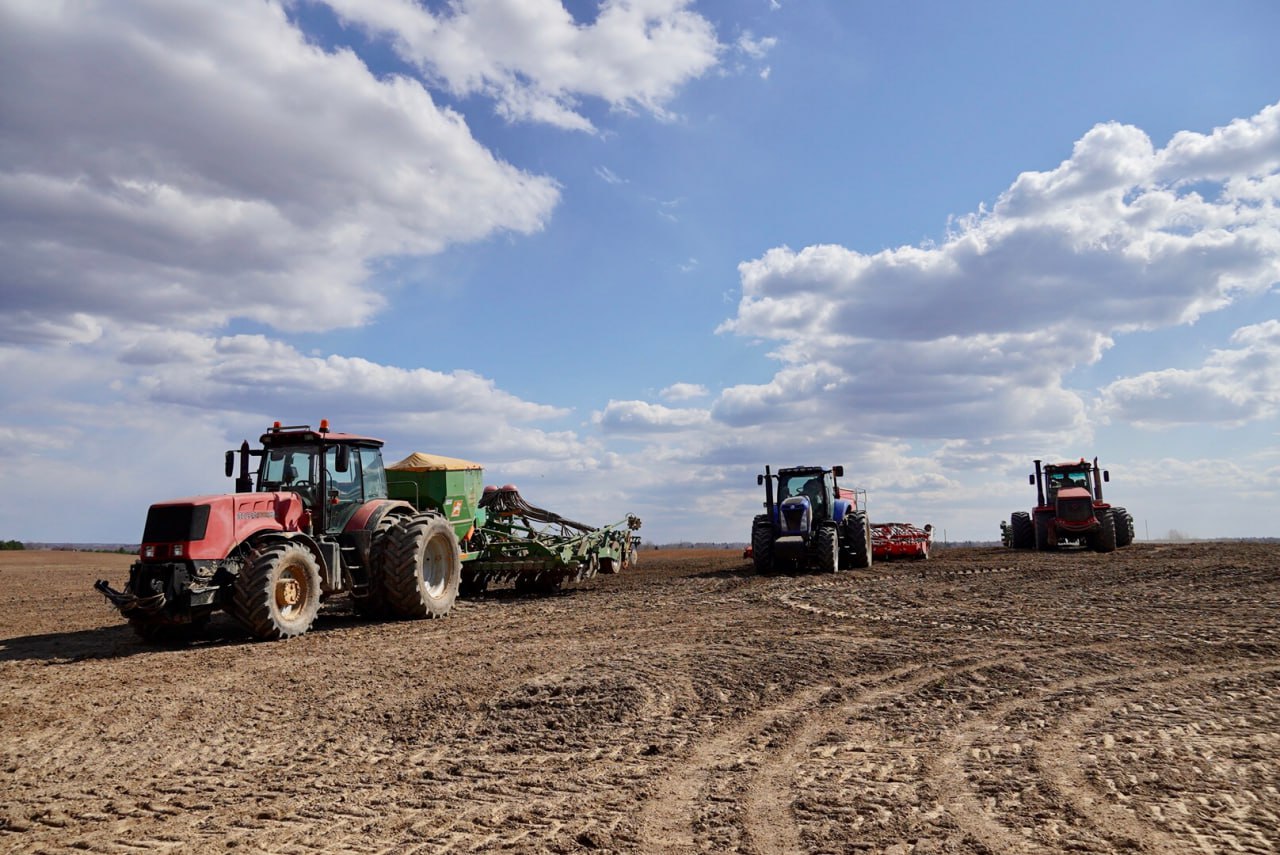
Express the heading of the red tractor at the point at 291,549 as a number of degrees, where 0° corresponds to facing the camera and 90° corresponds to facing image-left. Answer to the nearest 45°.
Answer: approximately 45°

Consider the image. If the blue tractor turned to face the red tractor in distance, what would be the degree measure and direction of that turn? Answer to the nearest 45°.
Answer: approximately 135° to its left

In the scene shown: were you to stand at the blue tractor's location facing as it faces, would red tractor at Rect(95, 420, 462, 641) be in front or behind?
in front

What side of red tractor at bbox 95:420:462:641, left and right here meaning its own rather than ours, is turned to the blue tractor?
back

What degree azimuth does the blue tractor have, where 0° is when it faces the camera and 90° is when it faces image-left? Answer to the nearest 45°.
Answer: approximately 0°

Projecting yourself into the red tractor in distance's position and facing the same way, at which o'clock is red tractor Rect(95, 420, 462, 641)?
The red tractor is roughly at 1 o'clock from the red tractor in distance.

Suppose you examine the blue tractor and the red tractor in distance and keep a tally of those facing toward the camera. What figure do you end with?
2

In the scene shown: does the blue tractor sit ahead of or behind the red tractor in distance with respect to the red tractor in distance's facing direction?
ahead

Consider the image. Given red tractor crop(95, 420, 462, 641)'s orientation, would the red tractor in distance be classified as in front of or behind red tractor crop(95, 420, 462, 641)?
behind
